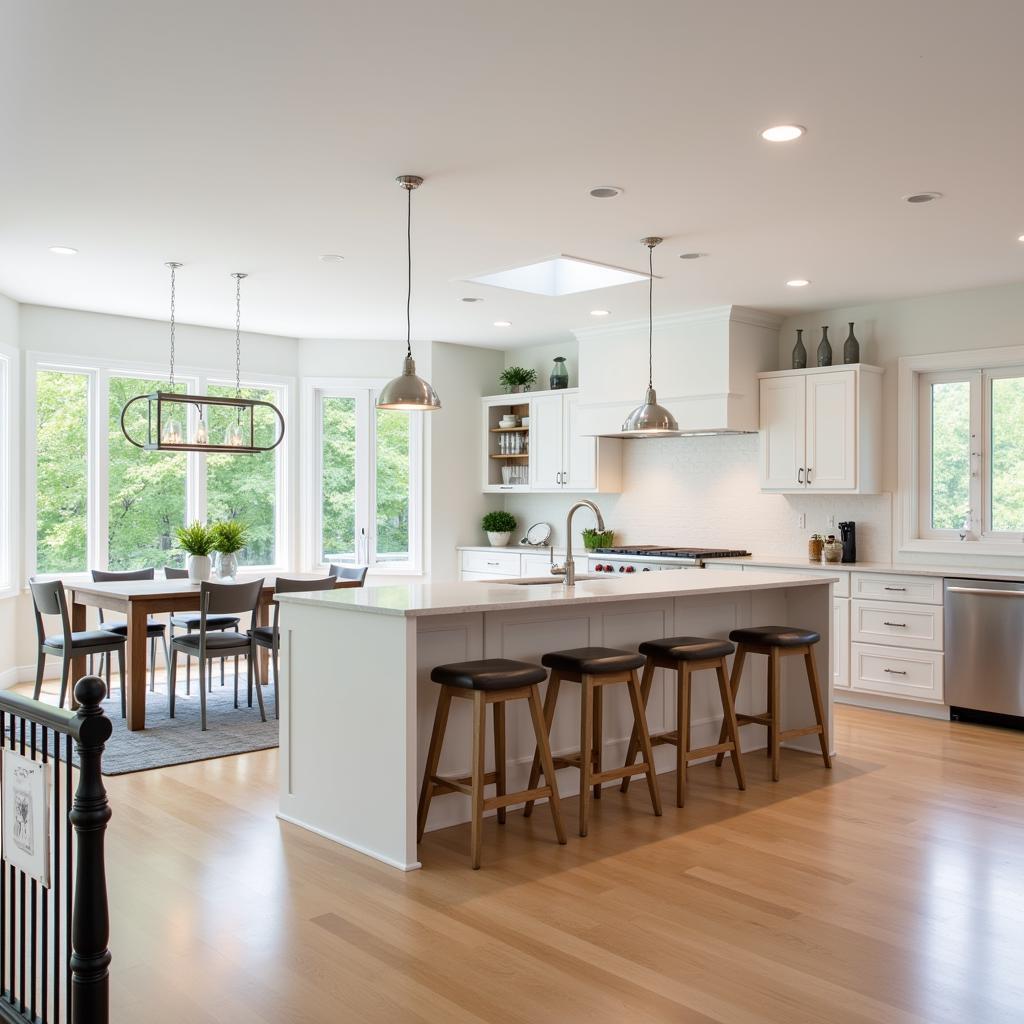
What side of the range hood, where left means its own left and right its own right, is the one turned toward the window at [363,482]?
right

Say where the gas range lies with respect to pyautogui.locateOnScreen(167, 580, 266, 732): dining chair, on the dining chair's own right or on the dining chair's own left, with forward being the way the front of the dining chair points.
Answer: on the dining chair's own right

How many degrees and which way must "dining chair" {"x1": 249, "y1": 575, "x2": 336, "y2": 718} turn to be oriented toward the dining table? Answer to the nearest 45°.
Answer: approximately 45° to its left

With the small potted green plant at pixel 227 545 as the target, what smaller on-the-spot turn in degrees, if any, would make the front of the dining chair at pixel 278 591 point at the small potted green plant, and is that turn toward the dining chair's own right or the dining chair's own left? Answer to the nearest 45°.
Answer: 0° — it already faces it

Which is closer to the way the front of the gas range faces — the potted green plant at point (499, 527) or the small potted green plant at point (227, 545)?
the small potted green plant

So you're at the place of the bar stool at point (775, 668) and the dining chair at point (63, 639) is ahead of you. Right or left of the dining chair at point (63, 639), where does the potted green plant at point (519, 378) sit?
right

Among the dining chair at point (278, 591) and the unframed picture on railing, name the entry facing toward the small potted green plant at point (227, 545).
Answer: the dining chair

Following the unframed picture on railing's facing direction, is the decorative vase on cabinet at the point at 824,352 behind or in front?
behind

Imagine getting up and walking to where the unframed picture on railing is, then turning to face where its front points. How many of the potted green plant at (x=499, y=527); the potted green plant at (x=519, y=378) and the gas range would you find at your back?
3

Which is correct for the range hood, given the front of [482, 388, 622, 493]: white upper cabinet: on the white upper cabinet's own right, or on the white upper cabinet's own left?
on the white upper cabinet's own left

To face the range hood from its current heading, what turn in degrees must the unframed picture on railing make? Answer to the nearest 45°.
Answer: approximately 180°
